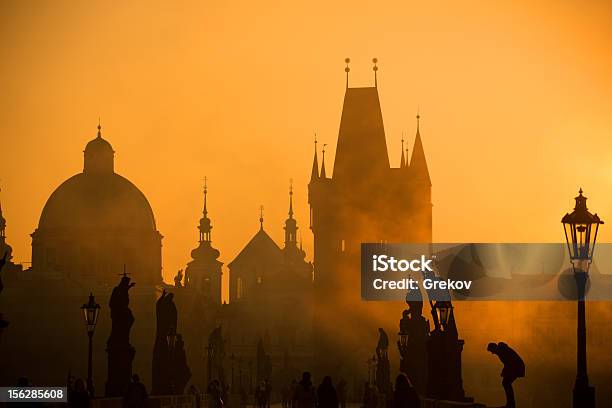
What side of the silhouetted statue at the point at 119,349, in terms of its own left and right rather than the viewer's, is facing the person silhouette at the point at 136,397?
right

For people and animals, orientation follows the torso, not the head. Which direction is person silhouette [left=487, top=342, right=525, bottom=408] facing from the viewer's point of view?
to the viewer's left

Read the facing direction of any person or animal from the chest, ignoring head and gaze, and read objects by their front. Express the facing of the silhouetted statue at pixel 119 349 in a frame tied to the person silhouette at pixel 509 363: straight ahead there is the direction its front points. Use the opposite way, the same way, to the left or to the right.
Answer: the opposite way

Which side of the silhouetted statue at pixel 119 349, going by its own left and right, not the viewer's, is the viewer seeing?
right

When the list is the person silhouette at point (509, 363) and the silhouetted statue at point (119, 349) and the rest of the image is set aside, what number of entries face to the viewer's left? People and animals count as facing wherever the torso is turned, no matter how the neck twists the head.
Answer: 1

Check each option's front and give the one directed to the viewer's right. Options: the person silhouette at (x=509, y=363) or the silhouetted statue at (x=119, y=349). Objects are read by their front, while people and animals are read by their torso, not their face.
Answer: the silhouetted statue

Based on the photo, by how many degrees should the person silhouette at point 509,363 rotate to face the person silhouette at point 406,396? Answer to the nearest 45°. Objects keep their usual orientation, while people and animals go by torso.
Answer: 0° — it already faces it

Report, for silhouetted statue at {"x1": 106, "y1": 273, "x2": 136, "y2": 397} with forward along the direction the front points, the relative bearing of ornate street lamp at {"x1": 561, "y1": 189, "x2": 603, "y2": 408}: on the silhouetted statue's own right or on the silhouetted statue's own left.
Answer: on the silhouetted statue's own right

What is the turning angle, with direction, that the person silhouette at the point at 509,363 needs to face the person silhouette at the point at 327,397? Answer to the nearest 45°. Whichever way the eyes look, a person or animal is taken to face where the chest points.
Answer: approximately 45° to its right

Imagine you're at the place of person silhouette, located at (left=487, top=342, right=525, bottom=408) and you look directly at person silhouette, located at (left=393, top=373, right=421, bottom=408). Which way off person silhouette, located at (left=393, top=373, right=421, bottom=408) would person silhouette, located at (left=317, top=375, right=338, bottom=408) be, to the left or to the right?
right

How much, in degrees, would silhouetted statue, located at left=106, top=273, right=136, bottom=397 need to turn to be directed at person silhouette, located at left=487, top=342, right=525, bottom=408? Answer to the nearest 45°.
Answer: approximately 45° to its right
